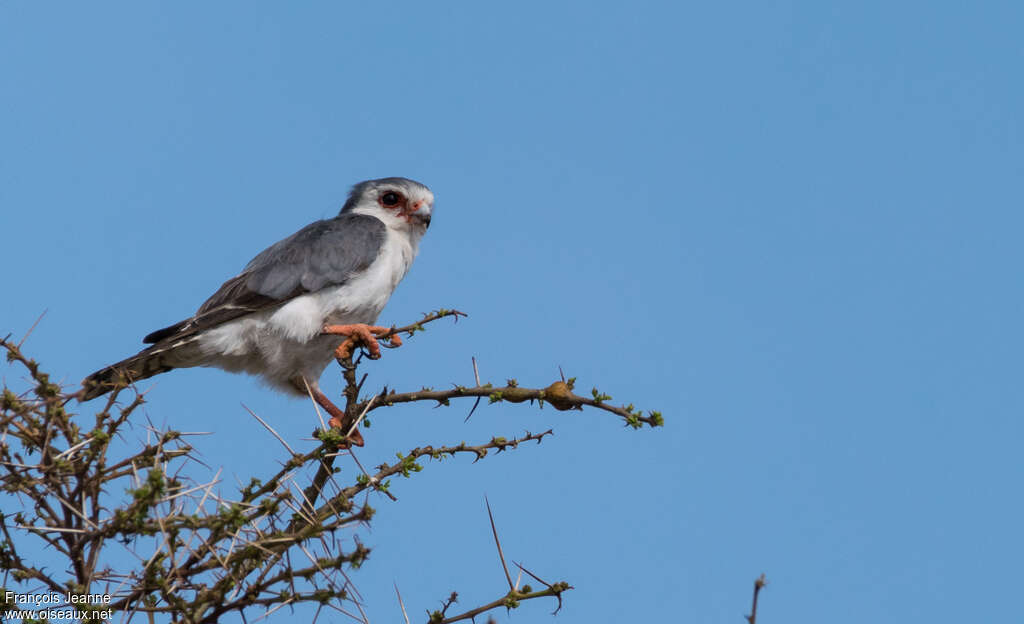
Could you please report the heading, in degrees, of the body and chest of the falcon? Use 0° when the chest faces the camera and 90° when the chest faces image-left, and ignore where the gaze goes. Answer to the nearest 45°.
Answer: approximately 270°
